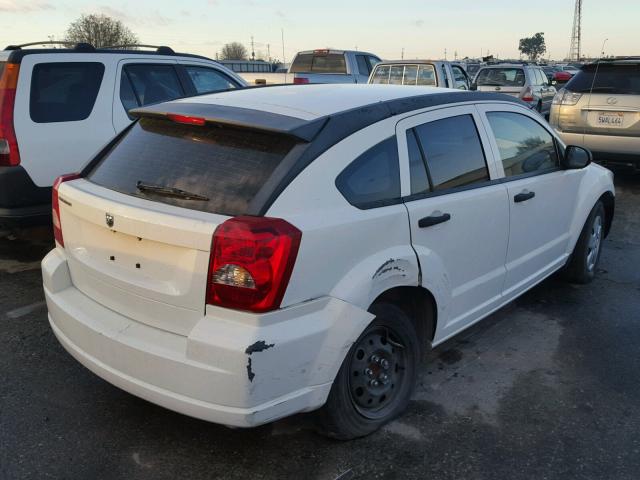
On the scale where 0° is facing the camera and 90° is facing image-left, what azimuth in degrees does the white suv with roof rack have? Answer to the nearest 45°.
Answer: approximately 225°

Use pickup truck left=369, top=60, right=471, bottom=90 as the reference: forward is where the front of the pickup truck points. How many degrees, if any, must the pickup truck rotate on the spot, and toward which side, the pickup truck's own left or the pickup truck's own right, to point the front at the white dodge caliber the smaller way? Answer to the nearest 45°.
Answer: approximately 135° to the pickup truck's own right

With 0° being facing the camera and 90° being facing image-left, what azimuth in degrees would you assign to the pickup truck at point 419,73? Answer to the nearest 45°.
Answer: approximately 225°

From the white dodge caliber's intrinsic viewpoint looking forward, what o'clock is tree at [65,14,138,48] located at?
The tree is roughly at 10 o'clock from the white dodge caliber.

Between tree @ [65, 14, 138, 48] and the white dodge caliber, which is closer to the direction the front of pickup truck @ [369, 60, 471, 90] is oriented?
the tree

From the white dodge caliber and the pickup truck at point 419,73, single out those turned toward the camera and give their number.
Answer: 0

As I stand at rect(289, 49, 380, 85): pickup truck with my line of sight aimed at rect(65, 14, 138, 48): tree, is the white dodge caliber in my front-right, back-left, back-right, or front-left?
back-left

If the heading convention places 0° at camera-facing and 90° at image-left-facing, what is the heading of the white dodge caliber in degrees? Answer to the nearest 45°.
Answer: approximately 225°

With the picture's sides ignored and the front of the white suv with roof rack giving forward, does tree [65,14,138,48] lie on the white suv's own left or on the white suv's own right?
on the white suv's own left

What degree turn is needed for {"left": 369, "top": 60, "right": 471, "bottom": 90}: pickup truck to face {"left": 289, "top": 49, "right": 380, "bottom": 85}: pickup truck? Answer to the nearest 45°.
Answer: approximately 90° to its left

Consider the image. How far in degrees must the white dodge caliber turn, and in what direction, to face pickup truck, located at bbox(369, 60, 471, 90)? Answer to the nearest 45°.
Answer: approximately 45° to its left
